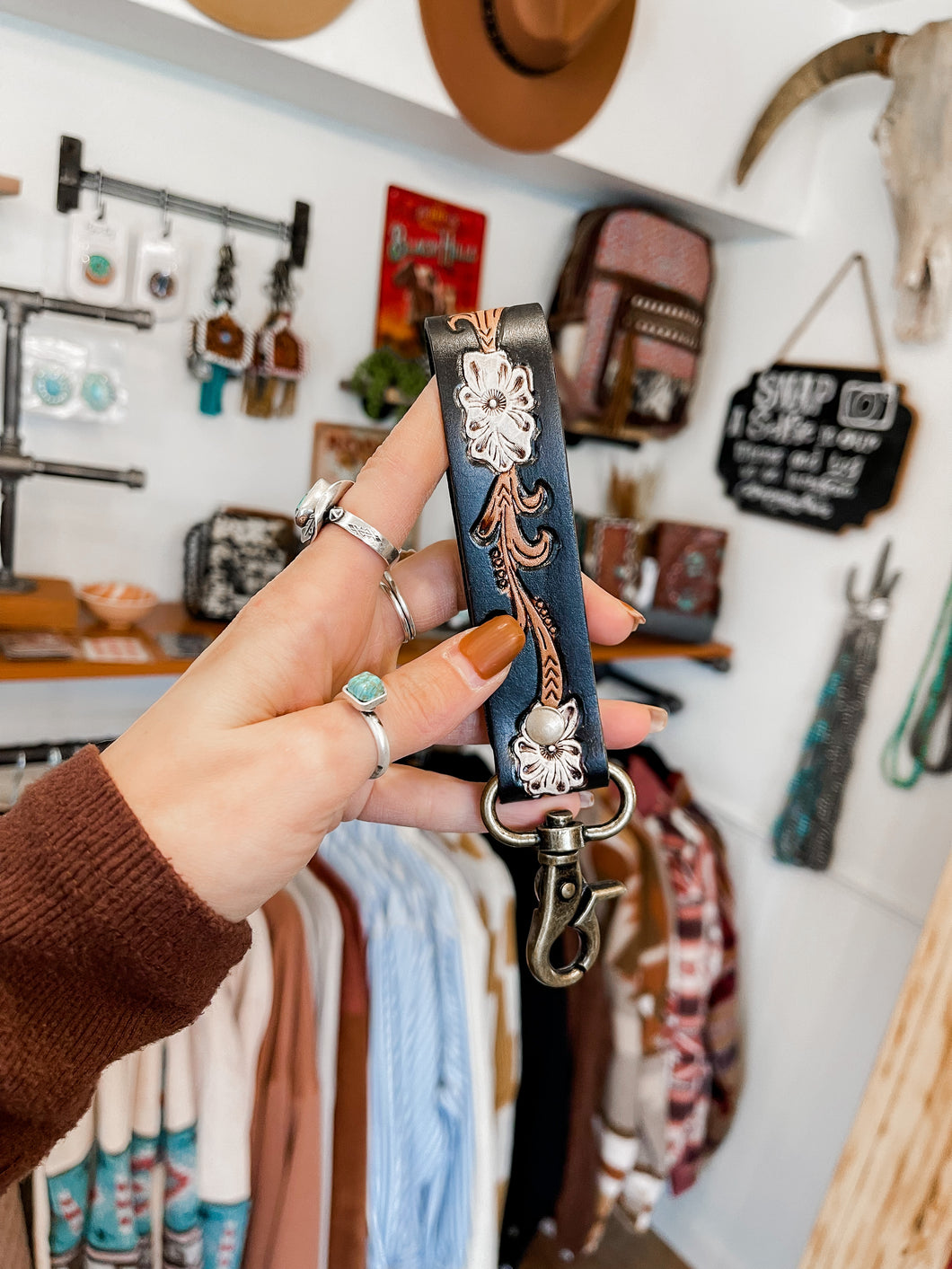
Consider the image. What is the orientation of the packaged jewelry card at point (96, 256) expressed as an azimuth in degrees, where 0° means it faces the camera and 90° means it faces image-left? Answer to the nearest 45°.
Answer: approximately 0°

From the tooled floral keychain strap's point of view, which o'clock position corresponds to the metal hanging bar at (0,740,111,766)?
The metal hanging bar is roughly at 4 o'clock from the tooled floral keychain strap.

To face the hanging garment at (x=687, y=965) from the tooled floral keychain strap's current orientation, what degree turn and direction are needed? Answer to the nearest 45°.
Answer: approximately 135° to its left

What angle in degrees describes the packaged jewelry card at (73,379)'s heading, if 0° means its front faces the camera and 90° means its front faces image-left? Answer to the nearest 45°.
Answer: approximately 0°

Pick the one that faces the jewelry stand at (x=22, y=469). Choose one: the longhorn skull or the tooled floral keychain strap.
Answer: the longhorn skull
